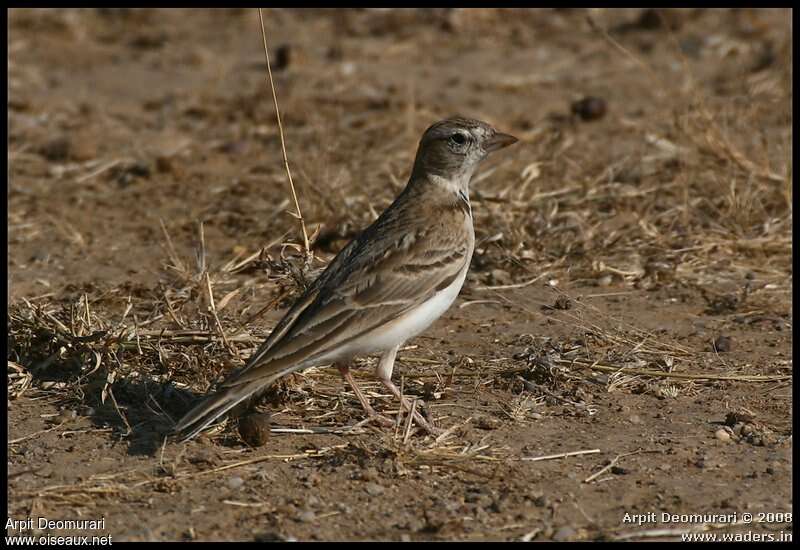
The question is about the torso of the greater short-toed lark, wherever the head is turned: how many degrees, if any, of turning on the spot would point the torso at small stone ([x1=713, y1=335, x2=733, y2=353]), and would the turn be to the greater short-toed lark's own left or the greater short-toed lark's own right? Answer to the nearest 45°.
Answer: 0° — it already faces it

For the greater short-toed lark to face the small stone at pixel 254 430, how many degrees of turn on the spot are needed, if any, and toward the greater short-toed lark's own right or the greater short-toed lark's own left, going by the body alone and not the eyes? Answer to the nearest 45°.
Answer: approximately 135° to the greater short-toed lark's own right

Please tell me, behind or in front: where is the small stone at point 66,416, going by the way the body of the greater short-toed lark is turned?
behind

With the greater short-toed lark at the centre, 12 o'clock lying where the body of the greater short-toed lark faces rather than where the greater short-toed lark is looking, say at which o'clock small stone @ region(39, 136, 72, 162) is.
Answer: The small stone is roughly at 8 o'clock from the greater short-toed lark.

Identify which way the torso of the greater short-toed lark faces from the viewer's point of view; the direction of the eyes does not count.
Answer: to the viewer's right

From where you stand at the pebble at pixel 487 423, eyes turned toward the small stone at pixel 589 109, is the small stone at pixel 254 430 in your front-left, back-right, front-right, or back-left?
back-left

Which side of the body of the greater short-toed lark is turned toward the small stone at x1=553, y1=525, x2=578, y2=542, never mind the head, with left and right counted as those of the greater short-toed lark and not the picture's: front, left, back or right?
right

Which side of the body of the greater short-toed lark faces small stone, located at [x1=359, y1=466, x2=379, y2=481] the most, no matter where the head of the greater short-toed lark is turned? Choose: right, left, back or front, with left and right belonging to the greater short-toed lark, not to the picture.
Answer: right
